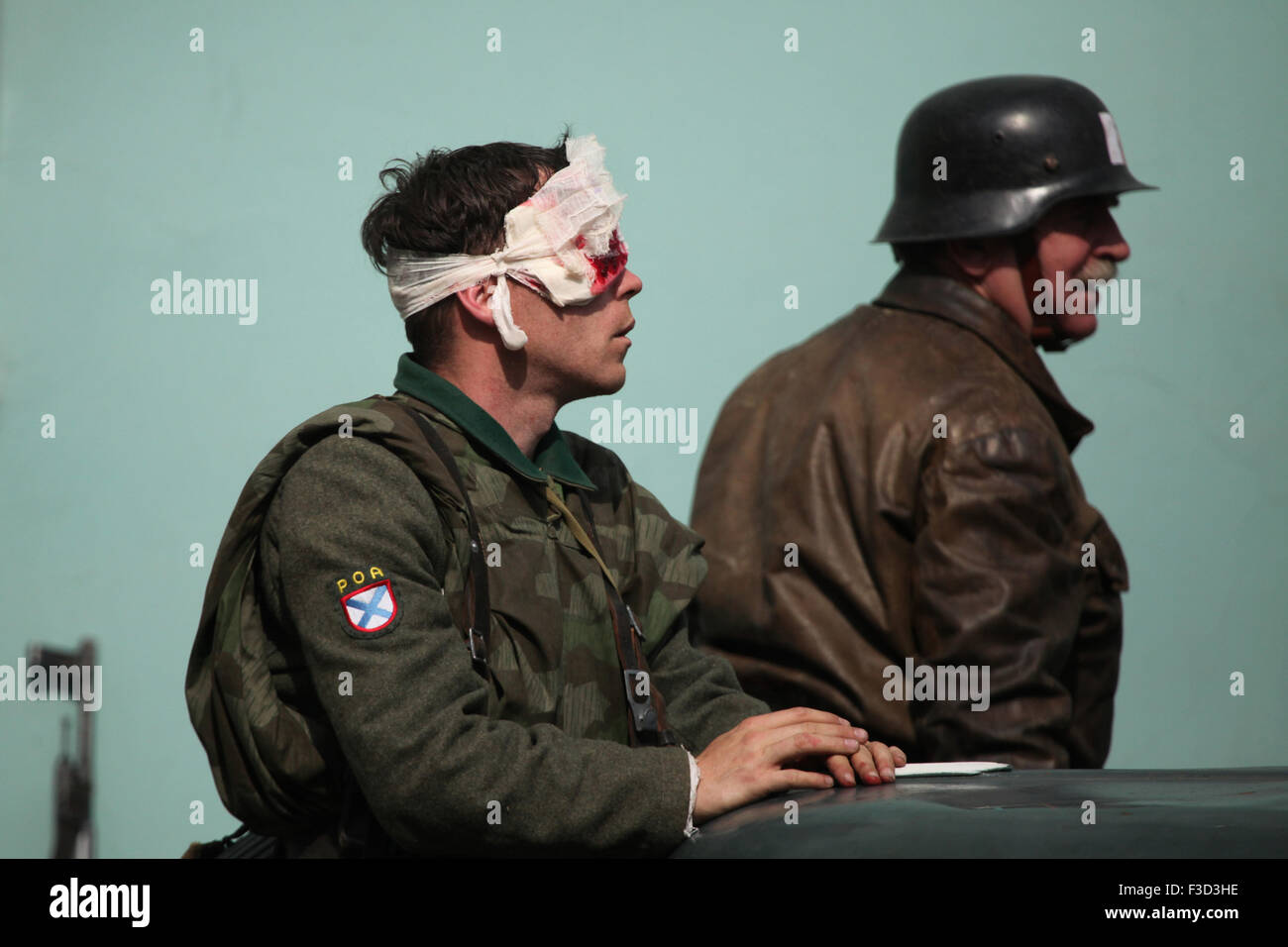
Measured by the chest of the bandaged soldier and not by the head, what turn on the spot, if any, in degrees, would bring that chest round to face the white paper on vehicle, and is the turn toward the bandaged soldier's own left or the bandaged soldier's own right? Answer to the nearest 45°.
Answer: approximately 45° to the bandaged soldier's own left

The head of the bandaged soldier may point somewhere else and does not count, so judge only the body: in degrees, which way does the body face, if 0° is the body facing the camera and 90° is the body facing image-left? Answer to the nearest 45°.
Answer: approximately 315°

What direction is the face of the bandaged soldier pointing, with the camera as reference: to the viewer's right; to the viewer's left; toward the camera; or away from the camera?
to the viewer's right
